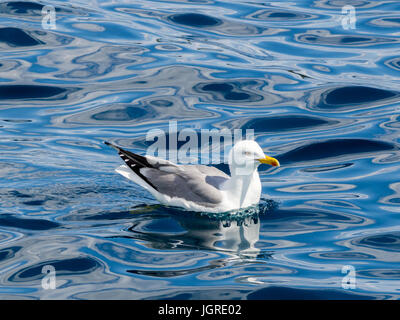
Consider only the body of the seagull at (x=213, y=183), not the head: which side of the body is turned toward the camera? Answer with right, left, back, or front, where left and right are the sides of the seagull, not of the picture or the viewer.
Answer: right
